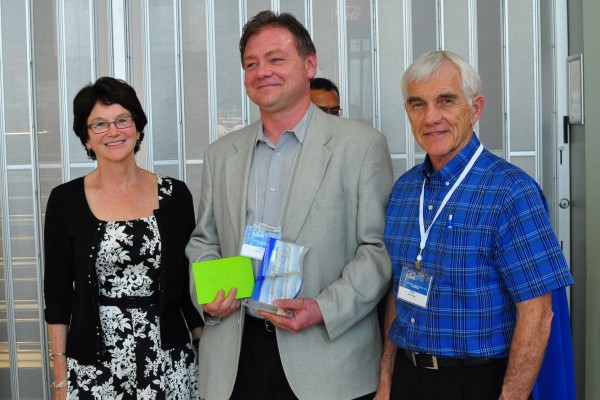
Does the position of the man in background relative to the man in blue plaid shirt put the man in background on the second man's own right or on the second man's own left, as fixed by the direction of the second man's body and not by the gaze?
on the second man's own right

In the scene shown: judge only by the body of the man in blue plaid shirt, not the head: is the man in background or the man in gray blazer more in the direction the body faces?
the man in gray blazer

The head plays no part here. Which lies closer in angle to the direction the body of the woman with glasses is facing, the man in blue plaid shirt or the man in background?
the man in blue plaid shirt

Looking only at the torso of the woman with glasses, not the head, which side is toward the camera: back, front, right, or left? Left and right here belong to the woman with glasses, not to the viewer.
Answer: front

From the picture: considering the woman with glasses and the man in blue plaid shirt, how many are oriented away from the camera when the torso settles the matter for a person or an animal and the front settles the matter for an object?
0

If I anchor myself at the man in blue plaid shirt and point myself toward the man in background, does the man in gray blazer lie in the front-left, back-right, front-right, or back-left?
front-left

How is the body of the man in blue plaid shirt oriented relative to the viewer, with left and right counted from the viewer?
facing the viewer and to the left of the viewer
